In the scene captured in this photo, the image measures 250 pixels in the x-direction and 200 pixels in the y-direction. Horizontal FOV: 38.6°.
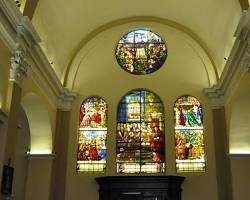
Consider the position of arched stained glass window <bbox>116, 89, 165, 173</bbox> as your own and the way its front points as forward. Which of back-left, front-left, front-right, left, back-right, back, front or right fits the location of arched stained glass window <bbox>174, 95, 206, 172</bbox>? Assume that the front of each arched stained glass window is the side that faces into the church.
left

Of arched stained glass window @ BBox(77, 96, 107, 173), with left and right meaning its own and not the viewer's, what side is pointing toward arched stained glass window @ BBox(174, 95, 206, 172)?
left

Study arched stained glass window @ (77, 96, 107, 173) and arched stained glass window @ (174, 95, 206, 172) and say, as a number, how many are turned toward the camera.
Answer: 2

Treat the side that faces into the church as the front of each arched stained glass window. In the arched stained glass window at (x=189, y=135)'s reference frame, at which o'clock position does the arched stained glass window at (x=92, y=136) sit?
the arched stained glass window at (x=92, y=136) is roughly at 3 o'clock from the arched stained glass window at (x=189, y=135).

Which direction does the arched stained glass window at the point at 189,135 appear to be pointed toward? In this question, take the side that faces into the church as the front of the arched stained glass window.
toward the camera

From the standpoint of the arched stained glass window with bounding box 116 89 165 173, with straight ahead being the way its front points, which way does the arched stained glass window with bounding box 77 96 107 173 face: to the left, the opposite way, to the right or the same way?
the same way

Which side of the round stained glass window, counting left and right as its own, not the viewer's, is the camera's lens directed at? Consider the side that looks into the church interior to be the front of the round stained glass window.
front

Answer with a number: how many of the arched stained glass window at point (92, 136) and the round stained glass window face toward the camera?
2

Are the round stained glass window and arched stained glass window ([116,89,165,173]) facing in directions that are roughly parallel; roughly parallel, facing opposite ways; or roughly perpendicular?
roughly parallel

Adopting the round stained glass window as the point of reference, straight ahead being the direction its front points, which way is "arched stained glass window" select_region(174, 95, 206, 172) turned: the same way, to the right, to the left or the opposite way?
the same way

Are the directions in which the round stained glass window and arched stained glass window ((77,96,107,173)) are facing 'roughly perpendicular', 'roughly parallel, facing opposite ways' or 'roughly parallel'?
roughly parallel

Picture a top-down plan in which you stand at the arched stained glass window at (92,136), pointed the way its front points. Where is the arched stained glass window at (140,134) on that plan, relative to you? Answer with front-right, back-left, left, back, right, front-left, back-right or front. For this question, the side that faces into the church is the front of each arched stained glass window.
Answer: left

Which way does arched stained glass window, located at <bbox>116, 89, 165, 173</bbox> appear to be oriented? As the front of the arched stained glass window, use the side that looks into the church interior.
toward the camera
